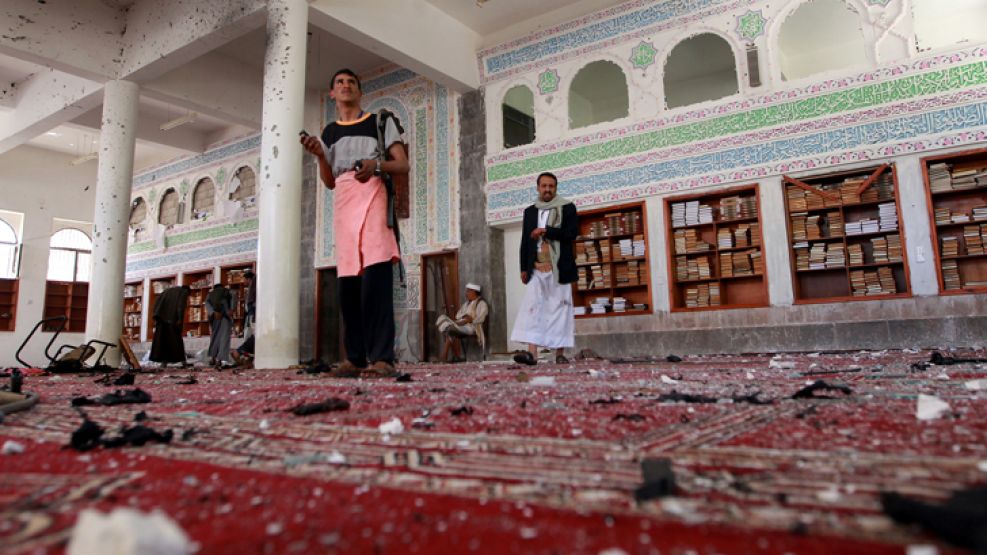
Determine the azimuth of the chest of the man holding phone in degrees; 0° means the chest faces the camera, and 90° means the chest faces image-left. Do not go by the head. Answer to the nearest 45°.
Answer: approximately 45°

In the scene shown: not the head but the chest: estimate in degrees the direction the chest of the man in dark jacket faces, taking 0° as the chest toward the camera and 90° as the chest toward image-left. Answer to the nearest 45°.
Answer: approximately 0°

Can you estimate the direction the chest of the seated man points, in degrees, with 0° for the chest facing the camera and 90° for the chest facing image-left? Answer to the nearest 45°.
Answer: approximately 45°

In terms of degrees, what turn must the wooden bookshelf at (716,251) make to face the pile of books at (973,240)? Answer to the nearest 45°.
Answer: approximately 90° to its left

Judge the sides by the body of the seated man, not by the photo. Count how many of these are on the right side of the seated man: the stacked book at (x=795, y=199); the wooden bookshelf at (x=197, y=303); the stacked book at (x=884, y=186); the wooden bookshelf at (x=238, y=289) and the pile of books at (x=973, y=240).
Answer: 2

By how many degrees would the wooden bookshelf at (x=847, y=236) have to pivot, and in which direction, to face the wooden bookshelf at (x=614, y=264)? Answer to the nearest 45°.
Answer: approximately 90° to its right
